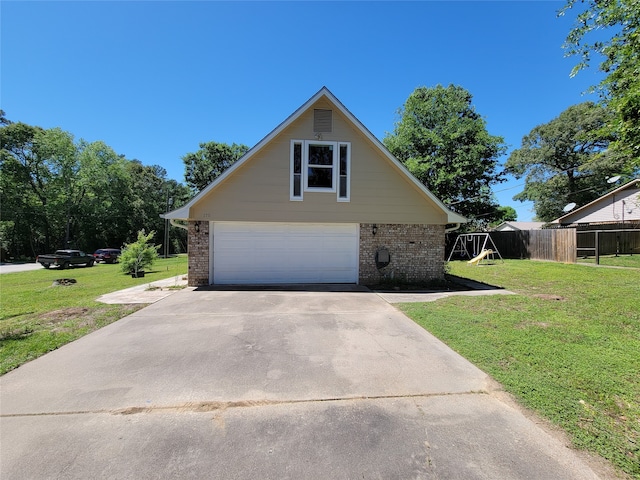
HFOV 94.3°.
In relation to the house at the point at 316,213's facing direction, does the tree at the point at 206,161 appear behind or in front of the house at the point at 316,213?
behind

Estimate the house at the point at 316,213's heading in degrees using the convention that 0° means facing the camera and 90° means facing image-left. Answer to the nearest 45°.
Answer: approximately 0°

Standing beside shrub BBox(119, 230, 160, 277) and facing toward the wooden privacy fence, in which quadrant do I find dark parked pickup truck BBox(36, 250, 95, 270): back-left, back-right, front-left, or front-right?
back-left

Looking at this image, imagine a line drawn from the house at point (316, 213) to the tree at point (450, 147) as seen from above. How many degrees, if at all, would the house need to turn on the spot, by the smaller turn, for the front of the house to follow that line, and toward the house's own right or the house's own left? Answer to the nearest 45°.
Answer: approximately 135° to the house's own left

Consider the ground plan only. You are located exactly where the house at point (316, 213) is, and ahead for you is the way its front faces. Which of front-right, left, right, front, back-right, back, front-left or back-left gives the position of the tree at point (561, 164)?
back-left

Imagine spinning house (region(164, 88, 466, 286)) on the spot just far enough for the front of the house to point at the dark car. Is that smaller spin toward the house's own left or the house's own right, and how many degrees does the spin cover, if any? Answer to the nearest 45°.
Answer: approximately 135° to the house's own right

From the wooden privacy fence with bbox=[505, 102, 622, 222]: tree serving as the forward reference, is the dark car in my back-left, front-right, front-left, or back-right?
back-left

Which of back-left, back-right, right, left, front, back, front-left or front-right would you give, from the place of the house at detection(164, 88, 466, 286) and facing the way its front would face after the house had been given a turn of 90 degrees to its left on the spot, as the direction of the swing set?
front-left
